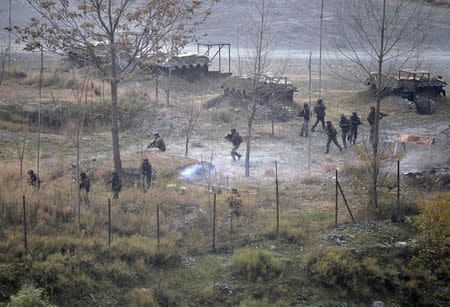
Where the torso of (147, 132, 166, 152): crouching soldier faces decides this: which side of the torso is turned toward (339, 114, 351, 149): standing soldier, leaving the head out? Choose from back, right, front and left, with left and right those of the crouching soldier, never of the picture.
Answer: back

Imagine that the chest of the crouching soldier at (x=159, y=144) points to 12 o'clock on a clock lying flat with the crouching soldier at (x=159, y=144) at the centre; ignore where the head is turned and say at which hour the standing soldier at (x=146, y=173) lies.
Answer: the standing soldier at (x=146, y=173) is roughly at 9 o'clock from the crouching soldier at (x=159, y=144).

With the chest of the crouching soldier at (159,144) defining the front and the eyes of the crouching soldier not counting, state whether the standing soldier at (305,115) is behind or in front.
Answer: behind

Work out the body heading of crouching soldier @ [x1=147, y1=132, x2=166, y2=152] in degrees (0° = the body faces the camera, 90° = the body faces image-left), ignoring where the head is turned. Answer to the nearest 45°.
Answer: approximately 90°
